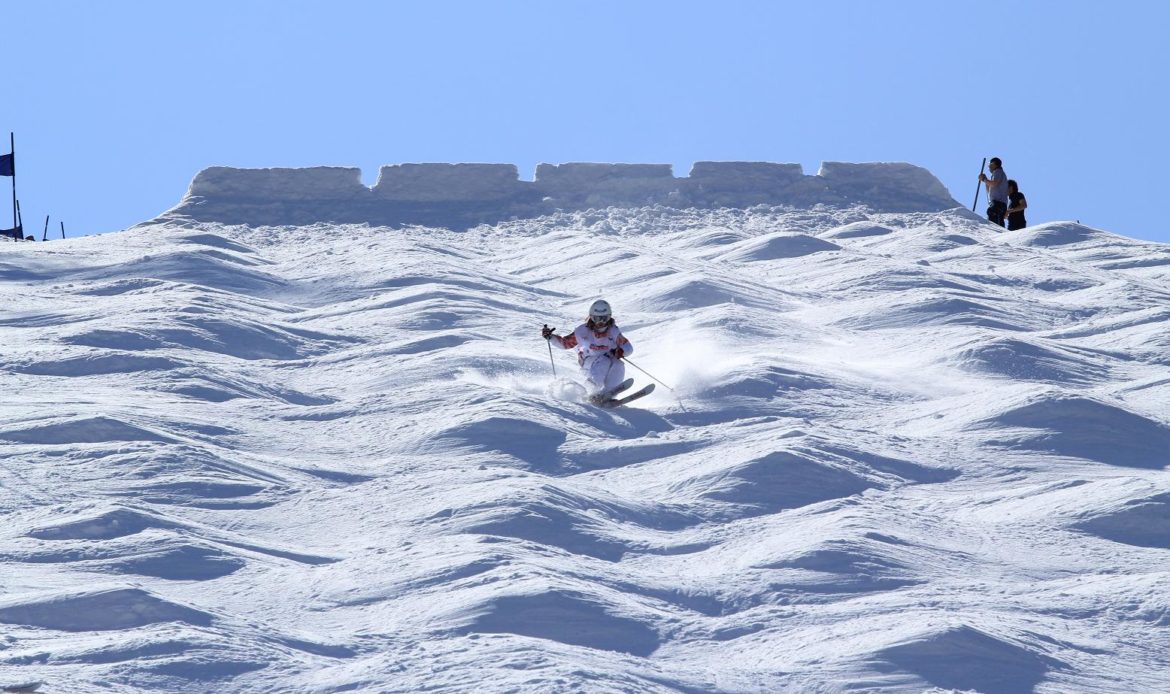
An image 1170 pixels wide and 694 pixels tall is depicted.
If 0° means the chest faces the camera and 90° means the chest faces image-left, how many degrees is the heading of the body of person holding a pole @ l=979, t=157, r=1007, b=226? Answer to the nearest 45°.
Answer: approximately 90°

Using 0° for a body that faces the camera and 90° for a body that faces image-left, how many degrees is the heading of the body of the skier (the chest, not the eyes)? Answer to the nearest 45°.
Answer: approximately 0°

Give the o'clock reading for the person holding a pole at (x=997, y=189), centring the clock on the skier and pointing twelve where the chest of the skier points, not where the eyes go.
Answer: The person holding a pole is roughly at 7 o'clock from the skier.
